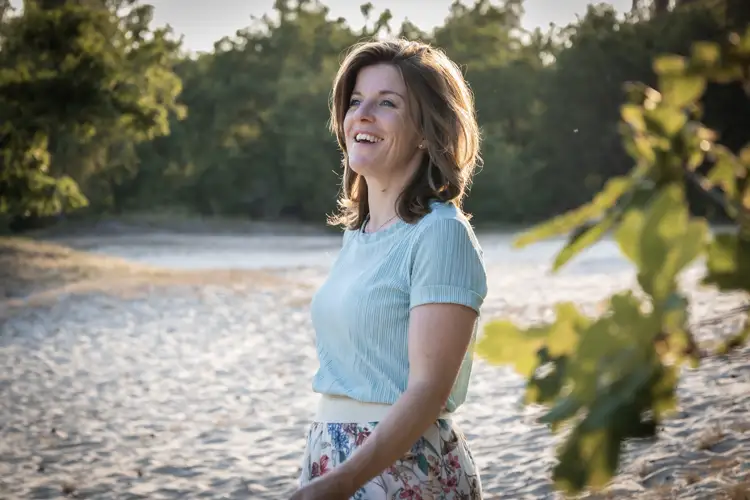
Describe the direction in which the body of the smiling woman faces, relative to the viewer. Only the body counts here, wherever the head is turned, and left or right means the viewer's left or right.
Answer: facing the viewer and to the left of the viewer

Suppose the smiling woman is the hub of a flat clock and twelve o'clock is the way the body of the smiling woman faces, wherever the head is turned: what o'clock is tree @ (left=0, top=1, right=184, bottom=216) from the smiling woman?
The tree is roughly at 4 o'clock from the smiling woman.

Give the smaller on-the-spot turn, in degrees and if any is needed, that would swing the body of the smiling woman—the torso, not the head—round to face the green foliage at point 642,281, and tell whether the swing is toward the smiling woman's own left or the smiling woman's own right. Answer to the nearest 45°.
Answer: approximately 45° to the smiling woman's own left

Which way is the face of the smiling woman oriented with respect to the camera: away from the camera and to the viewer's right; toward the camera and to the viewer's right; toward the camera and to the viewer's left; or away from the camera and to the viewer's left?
toward the camera and to the viewer's left

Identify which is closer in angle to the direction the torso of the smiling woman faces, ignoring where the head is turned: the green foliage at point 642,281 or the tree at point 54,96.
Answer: the green foliage
